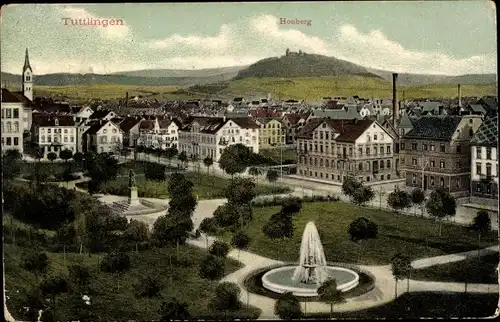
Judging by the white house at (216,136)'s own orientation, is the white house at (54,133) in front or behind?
in front

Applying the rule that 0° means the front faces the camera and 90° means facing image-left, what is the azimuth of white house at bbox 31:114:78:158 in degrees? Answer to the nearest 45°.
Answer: approximately 0°

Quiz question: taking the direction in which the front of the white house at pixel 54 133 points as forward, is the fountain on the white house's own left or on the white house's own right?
on the white house's own left

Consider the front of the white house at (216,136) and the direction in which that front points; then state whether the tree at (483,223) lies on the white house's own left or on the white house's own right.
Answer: on the white house's own left
